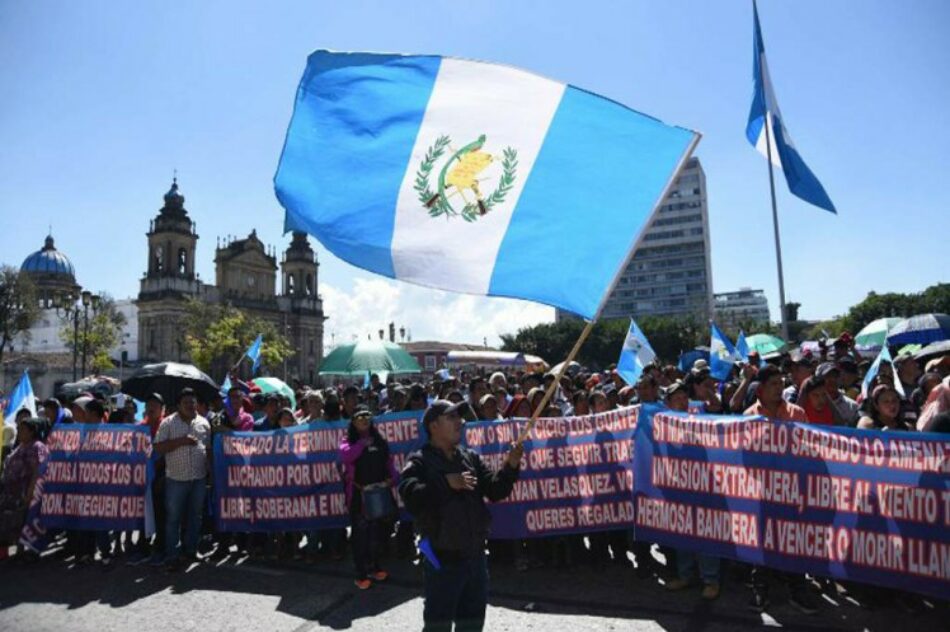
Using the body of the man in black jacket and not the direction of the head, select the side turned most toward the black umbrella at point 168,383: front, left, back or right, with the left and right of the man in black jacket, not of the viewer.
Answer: back

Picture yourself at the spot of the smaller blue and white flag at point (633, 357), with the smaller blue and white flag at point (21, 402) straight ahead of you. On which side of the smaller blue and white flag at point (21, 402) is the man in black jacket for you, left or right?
left

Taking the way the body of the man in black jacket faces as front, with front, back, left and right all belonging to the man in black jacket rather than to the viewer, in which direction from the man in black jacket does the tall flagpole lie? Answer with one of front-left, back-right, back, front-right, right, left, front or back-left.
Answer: left

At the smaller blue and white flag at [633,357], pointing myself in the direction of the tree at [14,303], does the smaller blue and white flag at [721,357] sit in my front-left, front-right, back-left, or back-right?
back-right

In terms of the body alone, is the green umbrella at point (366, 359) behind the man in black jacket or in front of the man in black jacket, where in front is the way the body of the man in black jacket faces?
behind

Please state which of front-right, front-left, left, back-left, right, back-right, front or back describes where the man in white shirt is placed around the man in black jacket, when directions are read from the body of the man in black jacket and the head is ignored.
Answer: back

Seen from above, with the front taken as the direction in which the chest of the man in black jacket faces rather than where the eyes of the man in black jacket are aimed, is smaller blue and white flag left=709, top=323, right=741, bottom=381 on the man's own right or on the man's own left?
on the man's own left

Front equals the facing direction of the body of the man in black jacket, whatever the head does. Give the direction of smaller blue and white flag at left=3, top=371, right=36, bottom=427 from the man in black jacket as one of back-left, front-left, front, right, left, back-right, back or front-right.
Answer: back

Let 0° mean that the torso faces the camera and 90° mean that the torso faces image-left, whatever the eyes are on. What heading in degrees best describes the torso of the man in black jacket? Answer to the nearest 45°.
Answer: approximately 315°

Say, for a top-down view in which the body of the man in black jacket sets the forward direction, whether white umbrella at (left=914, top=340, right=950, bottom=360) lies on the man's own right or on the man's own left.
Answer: on the man's own left
